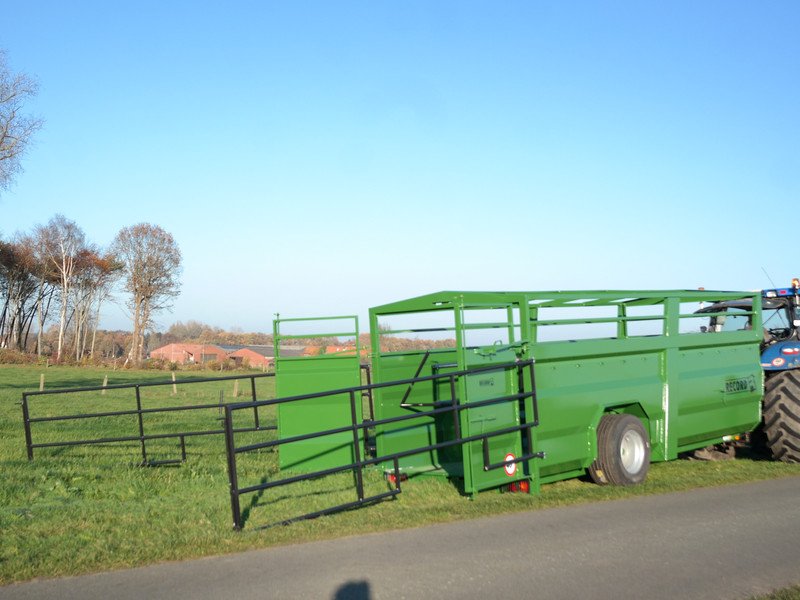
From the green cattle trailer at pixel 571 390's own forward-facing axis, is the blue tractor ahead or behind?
ahead

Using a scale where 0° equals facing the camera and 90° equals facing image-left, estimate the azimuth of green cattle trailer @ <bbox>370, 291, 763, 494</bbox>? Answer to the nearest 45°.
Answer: approximately 225°
